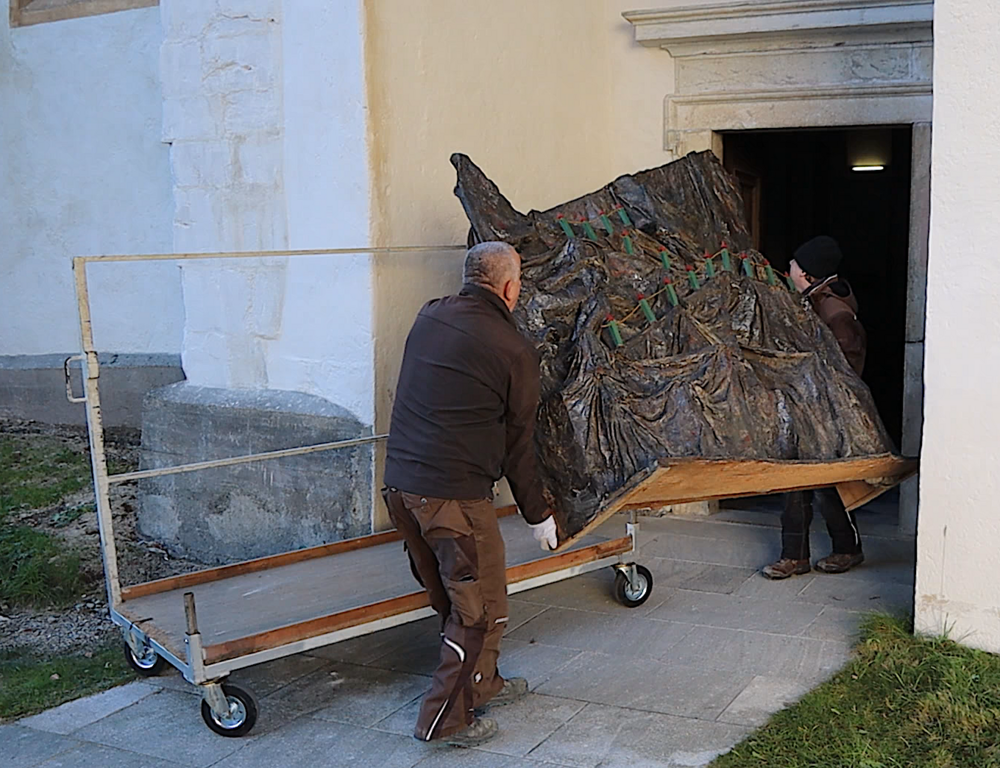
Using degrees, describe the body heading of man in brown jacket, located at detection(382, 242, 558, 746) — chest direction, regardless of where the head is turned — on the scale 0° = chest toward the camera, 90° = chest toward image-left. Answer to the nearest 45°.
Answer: approximately 225°

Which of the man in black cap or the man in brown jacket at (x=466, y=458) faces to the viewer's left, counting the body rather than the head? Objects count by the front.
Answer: the man in black cap

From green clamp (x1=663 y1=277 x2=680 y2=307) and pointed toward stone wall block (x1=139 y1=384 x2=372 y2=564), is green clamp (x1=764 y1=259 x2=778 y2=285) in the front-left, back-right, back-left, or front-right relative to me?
back-right

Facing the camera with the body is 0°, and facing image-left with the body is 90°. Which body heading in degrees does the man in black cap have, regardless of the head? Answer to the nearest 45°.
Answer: approximately 90°

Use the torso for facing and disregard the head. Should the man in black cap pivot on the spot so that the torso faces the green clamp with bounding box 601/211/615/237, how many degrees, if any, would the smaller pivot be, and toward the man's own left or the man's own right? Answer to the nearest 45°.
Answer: approximately 45° to the man's own left

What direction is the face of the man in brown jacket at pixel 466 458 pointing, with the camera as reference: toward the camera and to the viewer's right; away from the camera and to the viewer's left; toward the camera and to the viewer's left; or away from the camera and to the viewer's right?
away from the camera and to the viewer's right

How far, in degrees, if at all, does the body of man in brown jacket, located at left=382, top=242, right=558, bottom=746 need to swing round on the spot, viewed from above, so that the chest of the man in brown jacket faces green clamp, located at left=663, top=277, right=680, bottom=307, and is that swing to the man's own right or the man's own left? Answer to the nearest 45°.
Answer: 0° — they already face it
